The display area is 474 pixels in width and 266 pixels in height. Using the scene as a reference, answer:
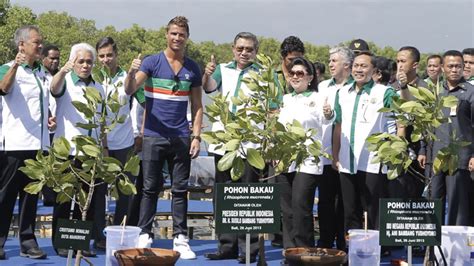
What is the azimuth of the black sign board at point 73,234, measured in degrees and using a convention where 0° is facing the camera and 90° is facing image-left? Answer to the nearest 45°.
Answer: approximately 0°

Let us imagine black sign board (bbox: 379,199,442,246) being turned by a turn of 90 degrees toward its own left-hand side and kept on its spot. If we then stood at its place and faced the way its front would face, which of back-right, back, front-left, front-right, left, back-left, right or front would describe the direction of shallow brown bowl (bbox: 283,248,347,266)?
back

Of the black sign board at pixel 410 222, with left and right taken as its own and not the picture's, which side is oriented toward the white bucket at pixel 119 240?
right

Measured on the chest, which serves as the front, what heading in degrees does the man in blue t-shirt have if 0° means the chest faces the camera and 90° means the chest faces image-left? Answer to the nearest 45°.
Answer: approximately 0°

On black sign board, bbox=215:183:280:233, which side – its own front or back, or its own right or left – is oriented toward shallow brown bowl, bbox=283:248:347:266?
left

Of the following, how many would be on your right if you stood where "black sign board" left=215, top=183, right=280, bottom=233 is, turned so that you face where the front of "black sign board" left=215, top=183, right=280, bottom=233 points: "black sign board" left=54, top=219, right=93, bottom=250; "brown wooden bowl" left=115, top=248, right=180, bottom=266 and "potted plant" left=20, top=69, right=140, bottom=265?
3
